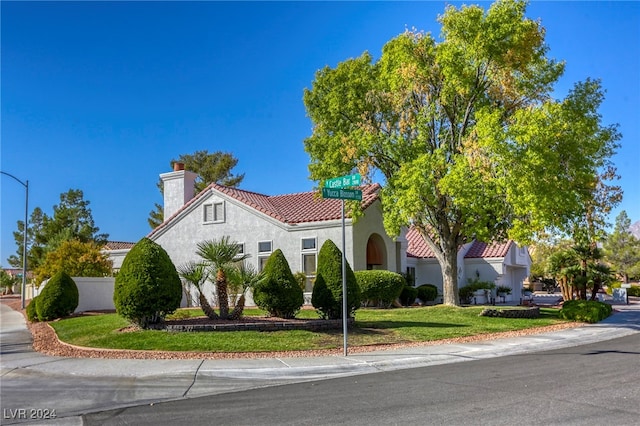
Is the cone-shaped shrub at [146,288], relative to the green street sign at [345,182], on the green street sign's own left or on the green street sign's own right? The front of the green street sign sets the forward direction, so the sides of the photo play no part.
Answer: on the green street sign's own right

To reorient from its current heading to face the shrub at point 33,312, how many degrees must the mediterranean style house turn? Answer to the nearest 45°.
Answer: approximately 90° to its right

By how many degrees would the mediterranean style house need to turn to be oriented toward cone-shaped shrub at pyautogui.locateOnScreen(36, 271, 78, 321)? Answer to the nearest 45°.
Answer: approximately 90° to its right

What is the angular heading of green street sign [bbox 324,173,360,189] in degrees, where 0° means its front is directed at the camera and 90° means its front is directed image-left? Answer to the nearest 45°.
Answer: approximately 45°

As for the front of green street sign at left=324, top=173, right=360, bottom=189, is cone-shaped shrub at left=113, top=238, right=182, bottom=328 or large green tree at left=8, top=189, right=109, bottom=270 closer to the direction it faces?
the cone-shaped shrub

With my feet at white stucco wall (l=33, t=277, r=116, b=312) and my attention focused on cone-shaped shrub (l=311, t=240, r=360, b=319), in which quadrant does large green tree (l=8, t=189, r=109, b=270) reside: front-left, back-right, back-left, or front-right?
back-left

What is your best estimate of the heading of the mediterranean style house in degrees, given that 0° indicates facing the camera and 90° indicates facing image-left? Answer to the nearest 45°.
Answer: approximately 315°

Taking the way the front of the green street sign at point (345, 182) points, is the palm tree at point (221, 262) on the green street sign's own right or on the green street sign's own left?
on the green street sign's own right

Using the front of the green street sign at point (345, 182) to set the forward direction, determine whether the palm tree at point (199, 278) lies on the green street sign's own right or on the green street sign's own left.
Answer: on the green street sign's own right

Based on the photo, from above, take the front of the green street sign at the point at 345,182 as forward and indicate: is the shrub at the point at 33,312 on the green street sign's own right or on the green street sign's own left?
on the green street sign's own right
